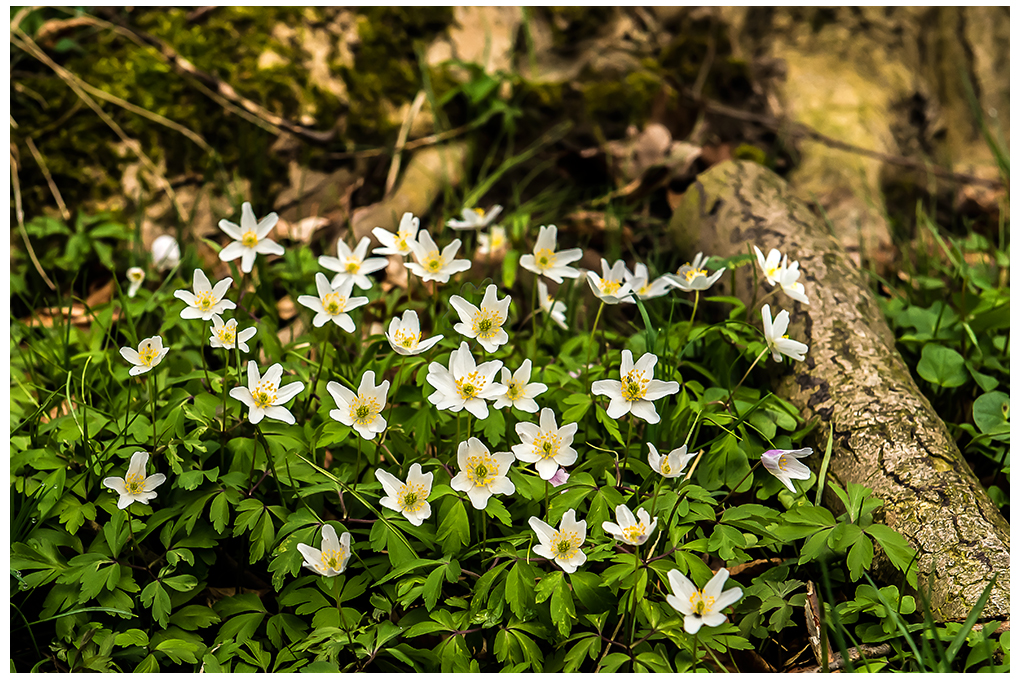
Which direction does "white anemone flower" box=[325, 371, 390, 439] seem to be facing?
toward the camera

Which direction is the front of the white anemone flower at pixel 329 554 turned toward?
toward the camera

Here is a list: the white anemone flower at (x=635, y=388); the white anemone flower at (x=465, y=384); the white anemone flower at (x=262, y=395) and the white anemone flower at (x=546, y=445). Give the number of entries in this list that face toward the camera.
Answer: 4

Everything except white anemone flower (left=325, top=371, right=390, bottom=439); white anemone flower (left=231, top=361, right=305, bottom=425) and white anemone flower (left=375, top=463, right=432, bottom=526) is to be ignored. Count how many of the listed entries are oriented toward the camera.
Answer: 3

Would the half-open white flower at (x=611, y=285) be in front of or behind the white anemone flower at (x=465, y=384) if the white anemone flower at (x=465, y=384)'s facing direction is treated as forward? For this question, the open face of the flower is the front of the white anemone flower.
behind

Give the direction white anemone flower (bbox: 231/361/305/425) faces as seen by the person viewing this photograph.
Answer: facing the viewer

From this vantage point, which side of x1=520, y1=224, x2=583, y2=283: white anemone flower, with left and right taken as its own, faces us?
front
